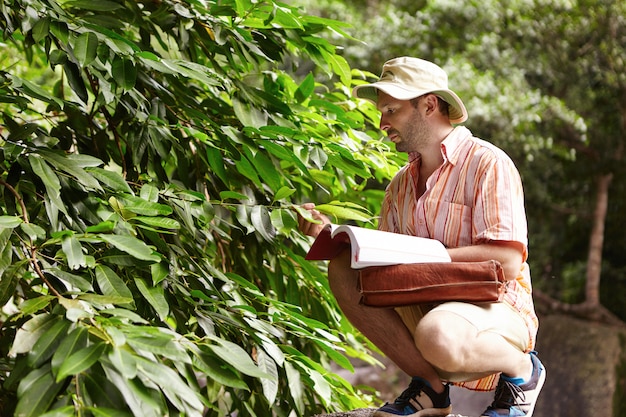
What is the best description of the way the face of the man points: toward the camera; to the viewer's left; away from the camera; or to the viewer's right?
to the viewer's left

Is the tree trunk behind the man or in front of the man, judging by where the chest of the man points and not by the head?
behind

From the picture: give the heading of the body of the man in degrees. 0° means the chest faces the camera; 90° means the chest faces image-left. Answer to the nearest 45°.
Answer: approximately 45°
